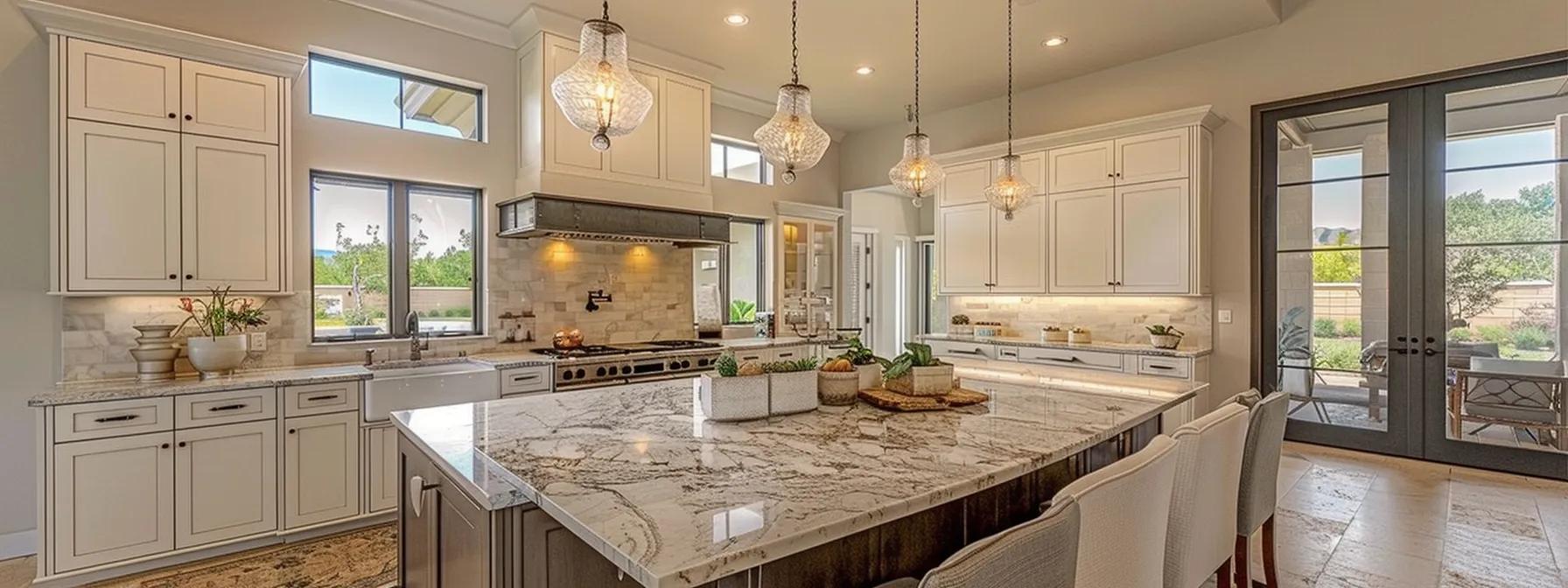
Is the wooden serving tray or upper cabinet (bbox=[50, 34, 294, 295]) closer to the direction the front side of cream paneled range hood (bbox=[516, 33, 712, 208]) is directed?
the wooden serving tray

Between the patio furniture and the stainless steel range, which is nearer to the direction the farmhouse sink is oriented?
the patio furniture

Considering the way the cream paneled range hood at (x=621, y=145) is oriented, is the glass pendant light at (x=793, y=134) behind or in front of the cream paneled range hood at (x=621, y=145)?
in front

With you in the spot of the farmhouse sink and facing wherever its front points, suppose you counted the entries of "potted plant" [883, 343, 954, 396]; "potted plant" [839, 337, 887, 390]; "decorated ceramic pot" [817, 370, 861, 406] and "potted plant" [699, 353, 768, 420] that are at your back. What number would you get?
0

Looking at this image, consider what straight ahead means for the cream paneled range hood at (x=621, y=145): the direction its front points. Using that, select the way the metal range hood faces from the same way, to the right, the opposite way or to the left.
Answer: the same way

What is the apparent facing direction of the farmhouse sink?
toward the camera

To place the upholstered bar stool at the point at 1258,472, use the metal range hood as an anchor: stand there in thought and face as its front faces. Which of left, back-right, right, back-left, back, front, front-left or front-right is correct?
front

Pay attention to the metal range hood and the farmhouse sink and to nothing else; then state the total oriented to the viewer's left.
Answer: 0

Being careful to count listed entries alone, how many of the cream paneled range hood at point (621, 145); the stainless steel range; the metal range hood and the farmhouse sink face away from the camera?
0

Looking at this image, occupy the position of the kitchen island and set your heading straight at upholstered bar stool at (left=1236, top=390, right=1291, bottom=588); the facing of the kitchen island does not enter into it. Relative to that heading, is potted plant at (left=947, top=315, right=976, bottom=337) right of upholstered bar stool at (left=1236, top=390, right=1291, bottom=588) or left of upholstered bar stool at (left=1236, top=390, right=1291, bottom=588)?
left

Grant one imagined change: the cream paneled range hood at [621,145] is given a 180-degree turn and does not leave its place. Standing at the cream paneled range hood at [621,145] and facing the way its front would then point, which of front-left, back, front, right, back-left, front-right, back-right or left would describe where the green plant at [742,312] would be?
right

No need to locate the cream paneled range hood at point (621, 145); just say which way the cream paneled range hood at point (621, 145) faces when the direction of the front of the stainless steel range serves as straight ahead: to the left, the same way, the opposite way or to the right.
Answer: the same way

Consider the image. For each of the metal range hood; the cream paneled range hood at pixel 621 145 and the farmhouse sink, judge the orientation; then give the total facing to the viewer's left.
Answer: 0

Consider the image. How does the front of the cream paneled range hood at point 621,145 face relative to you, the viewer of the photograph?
facing the viewer and to the right of the viewer

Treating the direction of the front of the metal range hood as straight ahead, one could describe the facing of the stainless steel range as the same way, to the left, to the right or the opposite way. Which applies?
the same way

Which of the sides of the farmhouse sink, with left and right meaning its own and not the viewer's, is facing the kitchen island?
front
